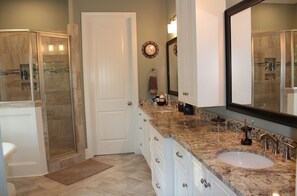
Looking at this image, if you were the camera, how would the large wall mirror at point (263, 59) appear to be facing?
facing the viewer and to the left of the viewer

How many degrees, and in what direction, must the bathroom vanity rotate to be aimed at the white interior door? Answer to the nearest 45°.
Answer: approximately 90° to its right

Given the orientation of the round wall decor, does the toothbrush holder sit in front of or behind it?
in front

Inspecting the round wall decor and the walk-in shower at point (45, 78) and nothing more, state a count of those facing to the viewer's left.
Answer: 0

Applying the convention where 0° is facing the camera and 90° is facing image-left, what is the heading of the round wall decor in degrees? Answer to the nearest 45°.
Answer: approximately 0°

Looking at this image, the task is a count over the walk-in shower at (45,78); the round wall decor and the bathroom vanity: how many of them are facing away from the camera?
0

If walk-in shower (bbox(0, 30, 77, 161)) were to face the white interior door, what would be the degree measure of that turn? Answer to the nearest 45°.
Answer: approximately 45° to its left

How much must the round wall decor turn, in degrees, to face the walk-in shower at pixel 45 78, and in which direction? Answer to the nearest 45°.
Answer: approximately 90° to its right

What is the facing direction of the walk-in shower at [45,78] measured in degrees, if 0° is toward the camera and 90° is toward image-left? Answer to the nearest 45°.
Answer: approximately 315°

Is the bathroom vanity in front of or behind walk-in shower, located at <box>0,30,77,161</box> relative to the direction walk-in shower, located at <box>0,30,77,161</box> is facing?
in front

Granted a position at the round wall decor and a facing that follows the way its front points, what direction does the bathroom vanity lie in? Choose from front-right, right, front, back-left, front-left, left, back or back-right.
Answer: front

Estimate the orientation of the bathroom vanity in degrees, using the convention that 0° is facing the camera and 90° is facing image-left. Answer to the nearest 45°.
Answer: approximately 45°

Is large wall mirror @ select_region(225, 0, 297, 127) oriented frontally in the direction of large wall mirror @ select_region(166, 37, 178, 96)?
no

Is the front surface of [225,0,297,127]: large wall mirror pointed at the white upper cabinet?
no

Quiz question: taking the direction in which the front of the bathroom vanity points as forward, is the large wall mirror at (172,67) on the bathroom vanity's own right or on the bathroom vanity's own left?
on the bathroom vanity's own right

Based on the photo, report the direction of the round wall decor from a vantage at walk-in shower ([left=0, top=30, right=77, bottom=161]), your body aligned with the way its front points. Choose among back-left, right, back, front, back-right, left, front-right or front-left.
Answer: front-left
